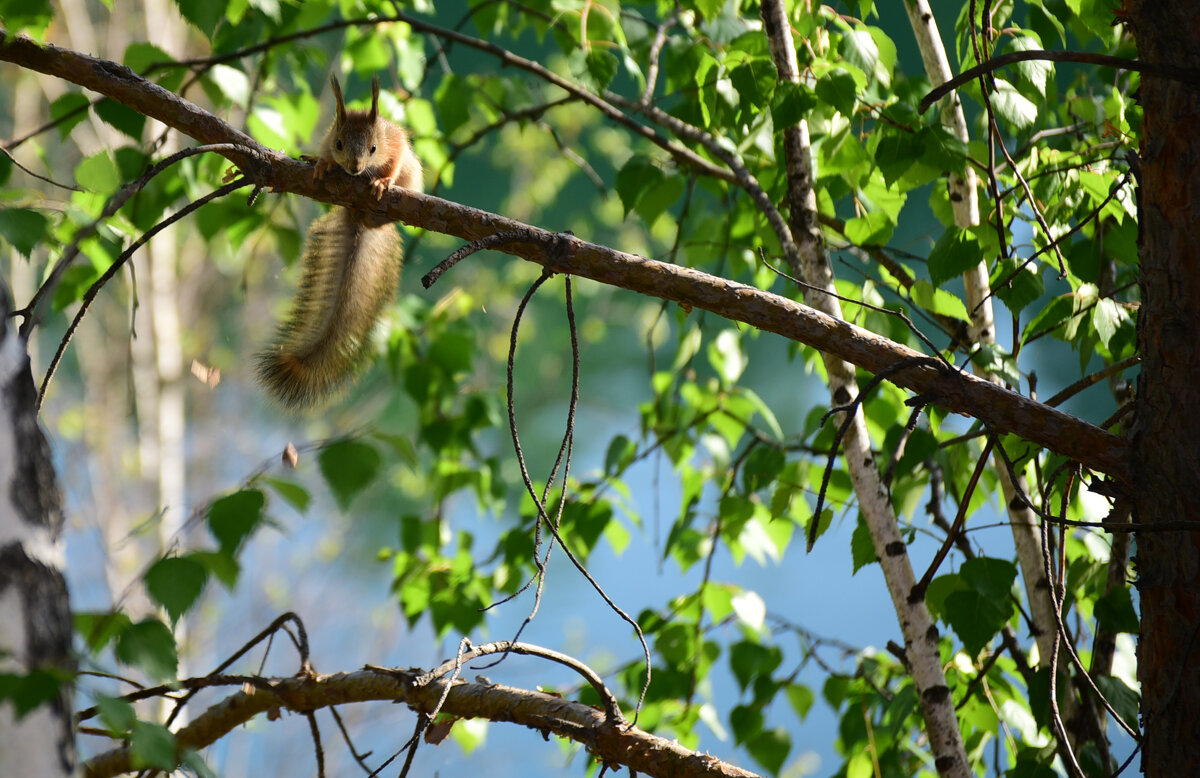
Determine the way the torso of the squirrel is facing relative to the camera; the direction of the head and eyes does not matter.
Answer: toward the camera

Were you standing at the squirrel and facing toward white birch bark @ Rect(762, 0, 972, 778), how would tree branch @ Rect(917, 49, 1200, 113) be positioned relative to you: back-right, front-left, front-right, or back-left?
front-right

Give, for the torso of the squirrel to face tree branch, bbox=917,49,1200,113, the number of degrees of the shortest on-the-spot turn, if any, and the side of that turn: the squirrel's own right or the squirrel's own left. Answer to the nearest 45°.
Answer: approximately 45° to the squirrel's own left
